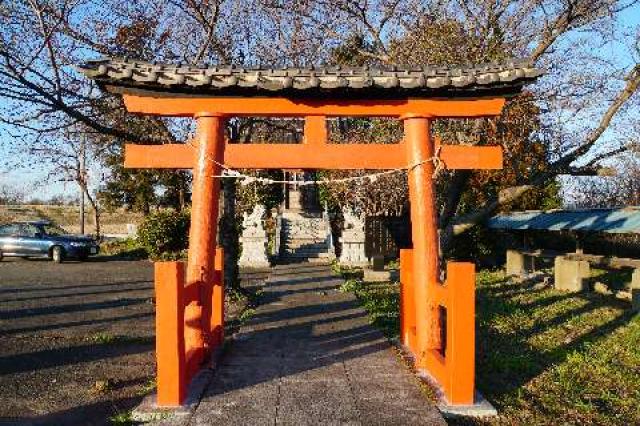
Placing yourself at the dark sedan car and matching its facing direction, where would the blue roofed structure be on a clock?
The blue roofed structure is roughly at 12 o'clock from the dark sedan car.

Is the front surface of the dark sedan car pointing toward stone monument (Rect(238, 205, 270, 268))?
yes

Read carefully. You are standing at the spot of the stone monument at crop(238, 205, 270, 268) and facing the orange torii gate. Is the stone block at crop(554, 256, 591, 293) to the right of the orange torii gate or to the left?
left

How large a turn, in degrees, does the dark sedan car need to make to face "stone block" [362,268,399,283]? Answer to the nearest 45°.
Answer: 0° — it already faces it

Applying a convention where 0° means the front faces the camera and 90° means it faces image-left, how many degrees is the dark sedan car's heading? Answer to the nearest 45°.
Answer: approximately 315°

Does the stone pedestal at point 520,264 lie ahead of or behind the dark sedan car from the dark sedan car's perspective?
ahead

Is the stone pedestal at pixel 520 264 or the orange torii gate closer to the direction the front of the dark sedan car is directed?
the stone pedestal

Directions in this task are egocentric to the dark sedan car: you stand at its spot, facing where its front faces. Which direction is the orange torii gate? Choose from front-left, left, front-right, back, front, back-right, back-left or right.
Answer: front-right
